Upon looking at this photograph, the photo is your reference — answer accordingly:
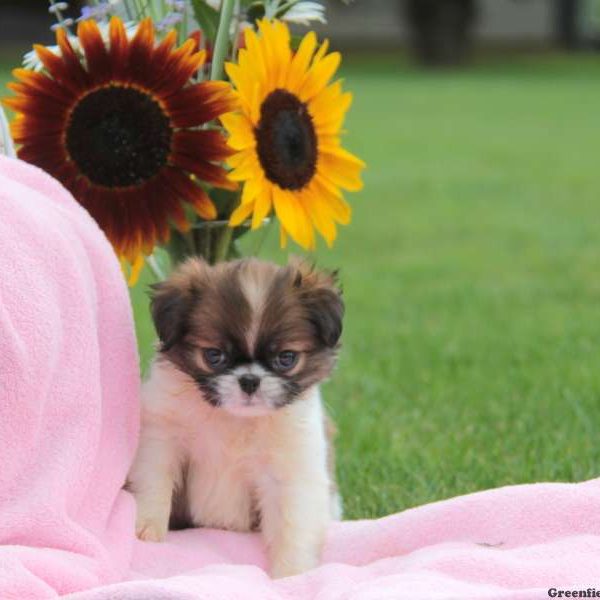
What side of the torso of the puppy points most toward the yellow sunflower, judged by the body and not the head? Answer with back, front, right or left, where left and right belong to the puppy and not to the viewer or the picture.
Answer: back

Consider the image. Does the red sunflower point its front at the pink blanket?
yes

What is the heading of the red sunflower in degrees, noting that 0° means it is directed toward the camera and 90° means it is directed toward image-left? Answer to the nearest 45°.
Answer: approximately 0°

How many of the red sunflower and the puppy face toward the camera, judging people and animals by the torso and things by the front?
2

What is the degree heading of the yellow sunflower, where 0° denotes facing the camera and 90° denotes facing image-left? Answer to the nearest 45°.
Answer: approximately 315°

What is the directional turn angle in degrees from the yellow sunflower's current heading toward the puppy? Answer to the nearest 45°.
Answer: approximately 45° to its right
